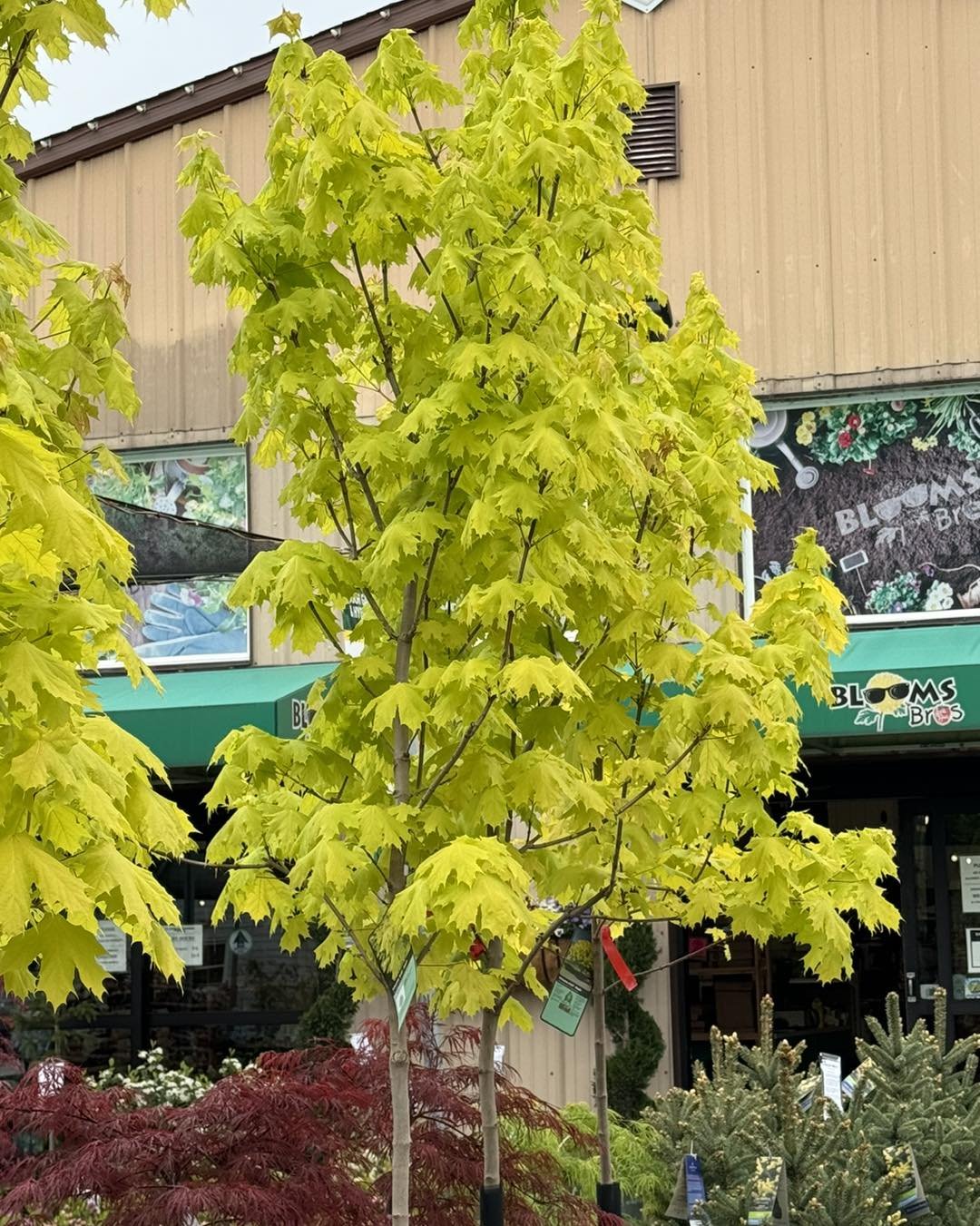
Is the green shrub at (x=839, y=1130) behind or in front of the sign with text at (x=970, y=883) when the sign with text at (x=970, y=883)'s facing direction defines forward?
in front

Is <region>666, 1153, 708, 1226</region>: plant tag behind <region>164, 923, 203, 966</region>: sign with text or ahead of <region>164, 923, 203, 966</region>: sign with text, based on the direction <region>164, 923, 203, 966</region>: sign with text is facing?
ahead

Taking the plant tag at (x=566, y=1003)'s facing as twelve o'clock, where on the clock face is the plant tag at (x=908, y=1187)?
the plant tag at (x=908, y=1187) is roughly at 10 o'clock from the plant tag at (x=566, y=1003).

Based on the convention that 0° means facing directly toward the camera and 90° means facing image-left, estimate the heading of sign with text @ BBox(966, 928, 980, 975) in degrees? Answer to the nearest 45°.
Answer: approximately 0°

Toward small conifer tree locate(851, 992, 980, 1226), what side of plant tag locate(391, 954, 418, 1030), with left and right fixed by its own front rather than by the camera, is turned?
left

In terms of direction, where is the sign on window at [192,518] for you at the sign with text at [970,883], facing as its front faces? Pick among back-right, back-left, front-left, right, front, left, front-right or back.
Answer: right

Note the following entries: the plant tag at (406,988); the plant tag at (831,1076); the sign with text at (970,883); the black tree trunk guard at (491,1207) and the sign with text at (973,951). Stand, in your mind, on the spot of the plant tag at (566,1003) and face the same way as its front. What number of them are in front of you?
2

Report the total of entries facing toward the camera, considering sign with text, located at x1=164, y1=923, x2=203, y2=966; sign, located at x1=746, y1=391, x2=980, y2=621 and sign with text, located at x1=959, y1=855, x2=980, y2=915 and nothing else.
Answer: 3

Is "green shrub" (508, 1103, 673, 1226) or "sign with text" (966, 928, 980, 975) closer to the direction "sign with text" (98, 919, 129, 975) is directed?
the green shrub
